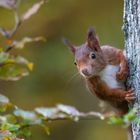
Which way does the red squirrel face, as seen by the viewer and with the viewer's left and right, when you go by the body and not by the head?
facing the viewer and to the left of the viewer

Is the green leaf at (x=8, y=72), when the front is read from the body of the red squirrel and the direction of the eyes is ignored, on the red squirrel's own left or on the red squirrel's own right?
on the red squirrel's own right

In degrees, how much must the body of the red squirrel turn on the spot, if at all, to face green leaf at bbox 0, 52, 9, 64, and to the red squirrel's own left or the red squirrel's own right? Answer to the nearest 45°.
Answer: approximately 45° to the red squirrel's own right
